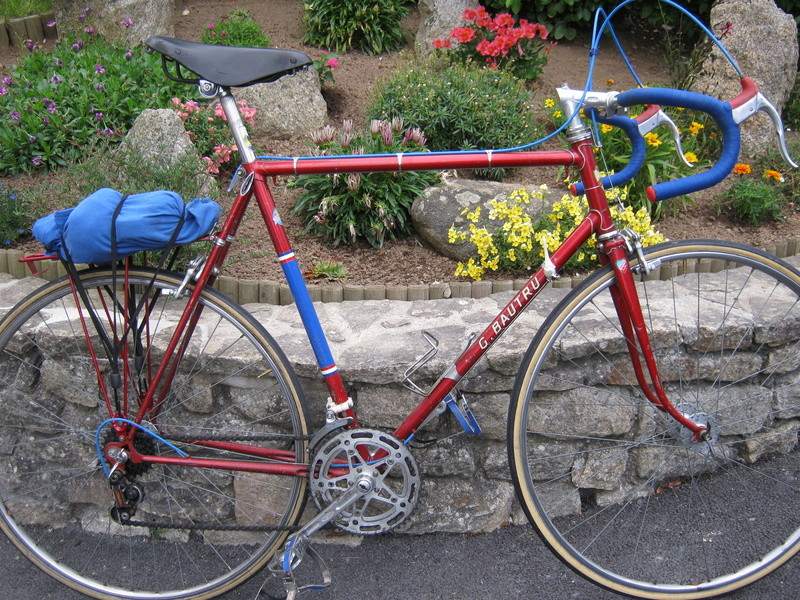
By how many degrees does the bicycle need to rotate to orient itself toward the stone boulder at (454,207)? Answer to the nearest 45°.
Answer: approximately 90° to its left

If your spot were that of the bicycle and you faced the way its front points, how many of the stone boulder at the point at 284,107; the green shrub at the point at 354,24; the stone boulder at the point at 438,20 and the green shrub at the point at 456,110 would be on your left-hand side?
4

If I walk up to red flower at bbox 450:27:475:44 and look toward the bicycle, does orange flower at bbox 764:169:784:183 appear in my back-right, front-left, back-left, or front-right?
front-left

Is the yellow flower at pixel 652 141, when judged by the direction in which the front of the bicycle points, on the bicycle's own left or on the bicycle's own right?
on the bicycle's own left

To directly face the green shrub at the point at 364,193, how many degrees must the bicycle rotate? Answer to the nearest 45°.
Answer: approximately 90° to its left

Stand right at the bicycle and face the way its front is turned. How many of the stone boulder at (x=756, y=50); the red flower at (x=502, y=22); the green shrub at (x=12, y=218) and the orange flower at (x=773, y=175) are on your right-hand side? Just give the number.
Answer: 0

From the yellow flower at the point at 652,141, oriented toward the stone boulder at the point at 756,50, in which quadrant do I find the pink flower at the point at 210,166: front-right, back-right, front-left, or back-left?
back-left

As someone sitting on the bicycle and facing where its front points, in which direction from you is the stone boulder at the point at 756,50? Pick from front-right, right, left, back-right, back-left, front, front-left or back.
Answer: front-left

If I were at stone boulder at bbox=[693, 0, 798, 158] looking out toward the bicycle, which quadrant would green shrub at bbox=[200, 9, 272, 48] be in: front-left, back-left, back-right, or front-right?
front-right

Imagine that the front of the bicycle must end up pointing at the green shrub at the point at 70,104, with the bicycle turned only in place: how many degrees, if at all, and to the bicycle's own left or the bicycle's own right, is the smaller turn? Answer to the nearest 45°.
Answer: approximately 135° to the bicycle's own left

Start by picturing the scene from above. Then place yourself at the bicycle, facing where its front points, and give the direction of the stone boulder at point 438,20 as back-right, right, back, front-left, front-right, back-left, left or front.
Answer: left

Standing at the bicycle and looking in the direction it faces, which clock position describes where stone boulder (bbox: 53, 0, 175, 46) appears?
The stone boulder is roughly at 8 o'clock from the bicycle.

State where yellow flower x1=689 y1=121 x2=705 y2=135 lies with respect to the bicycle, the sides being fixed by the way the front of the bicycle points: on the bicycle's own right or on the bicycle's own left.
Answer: on the bicycle's own left

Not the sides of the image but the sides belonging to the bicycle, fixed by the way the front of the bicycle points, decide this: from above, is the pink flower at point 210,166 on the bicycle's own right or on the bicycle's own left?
on the bicycle's own left

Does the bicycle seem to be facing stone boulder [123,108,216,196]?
no

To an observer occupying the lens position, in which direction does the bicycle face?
facing to the right of the viewer

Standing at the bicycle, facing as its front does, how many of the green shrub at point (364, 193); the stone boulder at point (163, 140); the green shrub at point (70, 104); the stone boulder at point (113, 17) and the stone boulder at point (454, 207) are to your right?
0

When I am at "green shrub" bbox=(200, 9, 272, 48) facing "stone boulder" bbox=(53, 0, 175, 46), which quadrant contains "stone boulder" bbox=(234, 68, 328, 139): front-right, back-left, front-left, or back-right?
back-left

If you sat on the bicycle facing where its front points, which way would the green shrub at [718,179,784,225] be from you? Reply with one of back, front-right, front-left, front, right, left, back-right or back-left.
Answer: front-left

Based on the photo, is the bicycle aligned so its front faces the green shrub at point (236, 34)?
no

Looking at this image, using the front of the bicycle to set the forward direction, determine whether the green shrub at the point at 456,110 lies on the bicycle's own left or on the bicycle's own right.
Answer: on the bicycle's own left

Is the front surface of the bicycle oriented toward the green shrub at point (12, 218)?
no

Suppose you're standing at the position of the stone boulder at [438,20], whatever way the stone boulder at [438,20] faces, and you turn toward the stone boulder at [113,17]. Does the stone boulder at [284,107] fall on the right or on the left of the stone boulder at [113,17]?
left

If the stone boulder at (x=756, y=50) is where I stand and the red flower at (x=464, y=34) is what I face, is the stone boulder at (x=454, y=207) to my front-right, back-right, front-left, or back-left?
front-left
